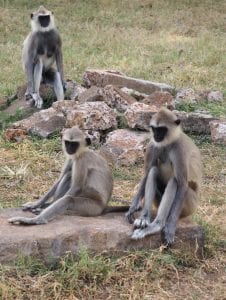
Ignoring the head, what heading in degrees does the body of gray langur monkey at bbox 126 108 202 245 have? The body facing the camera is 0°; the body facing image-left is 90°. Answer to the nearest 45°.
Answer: approximately 45°

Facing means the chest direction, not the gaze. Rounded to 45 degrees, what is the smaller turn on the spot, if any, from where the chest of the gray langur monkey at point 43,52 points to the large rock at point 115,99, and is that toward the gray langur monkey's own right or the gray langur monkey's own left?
approximately 45° to the gray langur monkey's own left

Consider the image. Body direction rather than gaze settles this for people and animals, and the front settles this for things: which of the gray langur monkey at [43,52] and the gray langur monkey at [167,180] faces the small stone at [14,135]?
the gray langur monkey at [43,52]

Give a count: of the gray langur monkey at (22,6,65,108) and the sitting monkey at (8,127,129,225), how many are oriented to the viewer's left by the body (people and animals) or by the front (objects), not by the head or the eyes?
1

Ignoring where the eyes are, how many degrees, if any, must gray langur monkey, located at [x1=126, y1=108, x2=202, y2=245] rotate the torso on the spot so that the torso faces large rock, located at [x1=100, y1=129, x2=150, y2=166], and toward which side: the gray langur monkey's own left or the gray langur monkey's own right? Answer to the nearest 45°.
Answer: approximately 135° to the gray langur monkey's own right

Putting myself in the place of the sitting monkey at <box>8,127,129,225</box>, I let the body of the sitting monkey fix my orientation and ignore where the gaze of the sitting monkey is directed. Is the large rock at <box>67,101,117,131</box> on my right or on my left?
on my right

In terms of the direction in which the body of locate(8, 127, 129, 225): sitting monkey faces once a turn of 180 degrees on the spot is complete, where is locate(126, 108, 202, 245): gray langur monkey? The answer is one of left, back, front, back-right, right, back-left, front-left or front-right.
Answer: front

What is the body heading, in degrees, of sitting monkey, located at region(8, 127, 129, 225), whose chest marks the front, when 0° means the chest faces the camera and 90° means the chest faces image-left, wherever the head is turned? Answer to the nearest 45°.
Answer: approximately 90°

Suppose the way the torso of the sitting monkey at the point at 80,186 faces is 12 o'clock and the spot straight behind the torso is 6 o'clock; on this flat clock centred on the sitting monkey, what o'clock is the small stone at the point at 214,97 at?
The small stone is roughly at 4 o'clock from the sitting monkey.

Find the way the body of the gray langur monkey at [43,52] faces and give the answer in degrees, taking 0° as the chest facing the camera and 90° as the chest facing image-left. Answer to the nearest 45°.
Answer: approximately 0°
